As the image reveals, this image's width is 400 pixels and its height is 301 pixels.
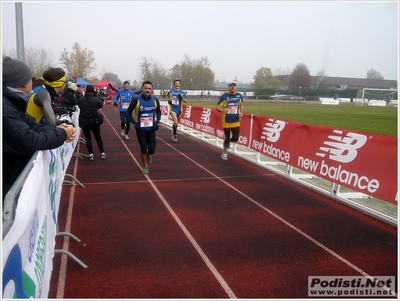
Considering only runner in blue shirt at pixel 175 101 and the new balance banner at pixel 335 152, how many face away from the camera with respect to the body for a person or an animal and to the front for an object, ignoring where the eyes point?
0

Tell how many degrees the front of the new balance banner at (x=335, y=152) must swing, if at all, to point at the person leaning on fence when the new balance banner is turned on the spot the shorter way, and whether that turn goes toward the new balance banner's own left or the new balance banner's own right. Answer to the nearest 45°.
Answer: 0° — it already faces them

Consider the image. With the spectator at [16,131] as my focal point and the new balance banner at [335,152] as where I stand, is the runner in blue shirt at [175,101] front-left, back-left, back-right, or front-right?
back-right

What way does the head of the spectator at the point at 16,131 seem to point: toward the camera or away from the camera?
away from the camera

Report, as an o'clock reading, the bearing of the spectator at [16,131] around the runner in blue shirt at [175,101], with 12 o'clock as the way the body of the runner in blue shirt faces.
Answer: The spectator is roughly at 12 o'clock from the runner in blue shirt.

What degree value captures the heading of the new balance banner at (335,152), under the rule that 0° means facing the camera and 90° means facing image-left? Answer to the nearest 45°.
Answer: approximately 45°

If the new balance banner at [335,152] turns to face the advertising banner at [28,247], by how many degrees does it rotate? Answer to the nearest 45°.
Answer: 0° — it already faces it

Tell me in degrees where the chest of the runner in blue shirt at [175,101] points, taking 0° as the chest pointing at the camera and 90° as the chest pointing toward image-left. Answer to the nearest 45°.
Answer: approximately 0°

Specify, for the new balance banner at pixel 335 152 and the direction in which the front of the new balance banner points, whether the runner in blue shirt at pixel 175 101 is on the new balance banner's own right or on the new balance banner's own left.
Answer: on the new balance banner's own right

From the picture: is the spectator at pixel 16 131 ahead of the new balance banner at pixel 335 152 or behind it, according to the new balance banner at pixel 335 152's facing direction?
ahead
